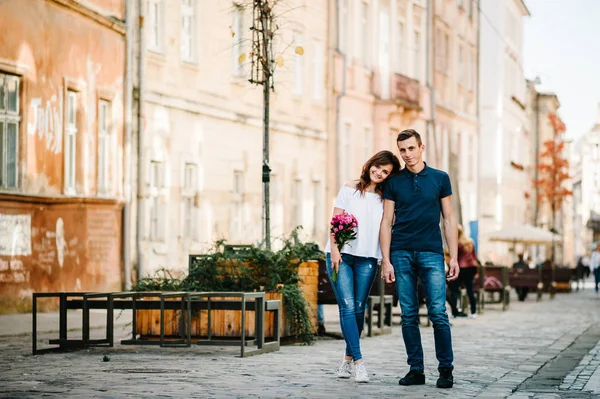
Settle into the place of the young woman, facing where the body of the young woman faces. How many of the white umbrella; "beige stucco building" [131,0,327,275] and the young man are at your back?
2

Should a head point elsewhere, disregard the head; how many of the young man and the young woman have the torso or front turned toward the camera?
2

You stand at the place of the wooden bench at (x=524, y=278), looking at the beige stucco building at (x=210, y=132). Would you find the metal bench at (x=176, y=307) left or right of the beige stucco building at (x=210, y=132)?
left

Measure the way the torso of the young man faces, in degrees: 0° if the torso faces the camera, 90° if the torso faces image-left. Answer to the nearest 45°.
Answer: approximately 0°

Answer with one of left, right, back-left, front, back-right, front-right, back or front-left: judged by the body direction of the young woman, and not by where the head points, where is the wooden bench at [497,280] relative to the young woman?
back

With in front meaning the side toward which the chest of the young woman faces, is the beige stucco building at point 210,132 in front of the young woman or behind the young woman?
behind

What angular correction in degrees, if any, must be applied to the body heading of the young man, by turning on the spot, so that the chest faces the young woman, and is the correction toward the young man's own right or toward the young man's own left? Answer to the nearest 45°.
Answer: approximately 135° to the young man's own right

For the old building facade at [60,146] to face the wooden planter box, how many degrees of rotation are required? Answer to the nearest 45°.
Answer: approximately 45° to its right

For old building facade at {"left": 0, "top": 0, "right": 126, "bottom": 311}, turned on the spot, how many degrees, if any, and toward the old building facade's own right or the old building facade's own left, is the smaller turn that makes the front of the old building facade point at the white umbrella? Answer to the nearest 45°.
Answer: approximately 90° to the old building facade's own left

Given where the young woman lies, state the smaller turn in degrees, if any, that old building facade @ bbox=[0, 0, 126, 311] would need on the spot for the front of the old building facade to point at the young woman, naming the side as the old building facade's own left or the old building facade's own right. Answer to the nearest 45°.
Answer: approximately 45° to the old building facade's own right

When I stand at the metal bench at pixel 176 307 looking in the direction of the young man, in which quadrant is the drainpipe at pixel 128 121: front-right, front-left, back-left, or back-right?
back-left
